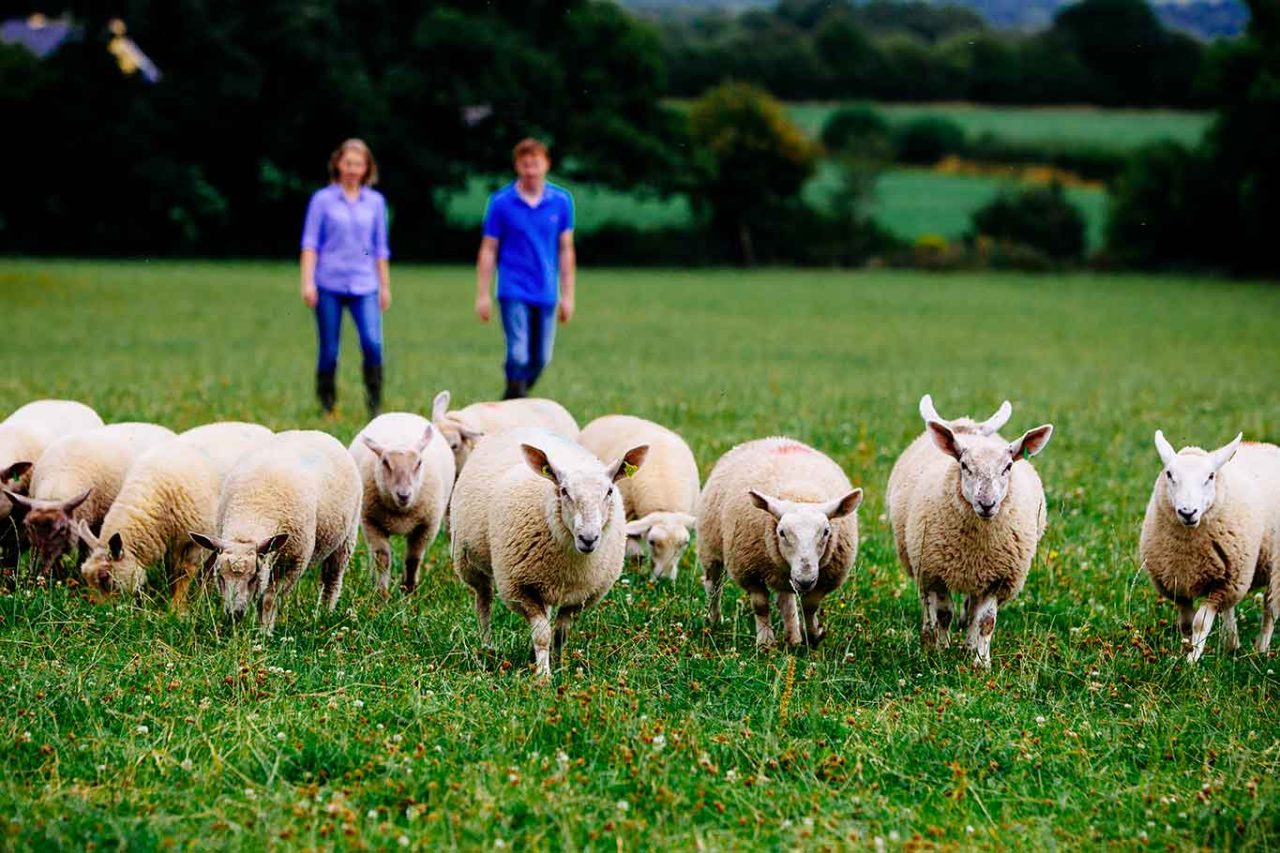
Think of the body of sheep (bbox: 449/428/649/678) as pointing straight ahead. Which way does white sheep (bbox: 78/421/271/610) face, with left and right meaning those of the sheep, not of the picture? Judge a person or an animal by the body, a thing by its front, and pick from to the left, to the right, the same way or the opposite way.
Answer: to the right

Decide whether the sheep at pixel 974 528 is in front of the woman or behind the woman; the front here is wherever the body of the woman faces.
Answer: in front

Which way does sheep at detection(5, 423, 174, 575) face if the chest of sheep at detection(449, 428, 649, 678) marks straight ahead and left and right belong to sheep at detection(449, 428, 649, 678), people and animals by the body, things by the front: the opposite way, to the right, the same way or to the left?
to the right

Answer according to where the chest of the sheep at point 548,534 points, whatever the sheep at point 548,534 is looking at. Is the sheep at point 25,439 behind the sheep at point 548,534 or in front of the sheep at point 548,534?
behind

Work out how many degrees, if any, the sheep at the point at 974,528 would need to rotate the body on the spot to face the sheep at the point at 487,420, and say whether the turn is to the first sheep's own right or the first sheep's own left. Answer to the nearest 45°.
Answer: approximately 135° to the first sheep's own right

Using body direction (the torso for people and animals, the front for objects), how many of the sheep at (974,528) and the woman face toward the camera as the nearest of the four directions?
2
